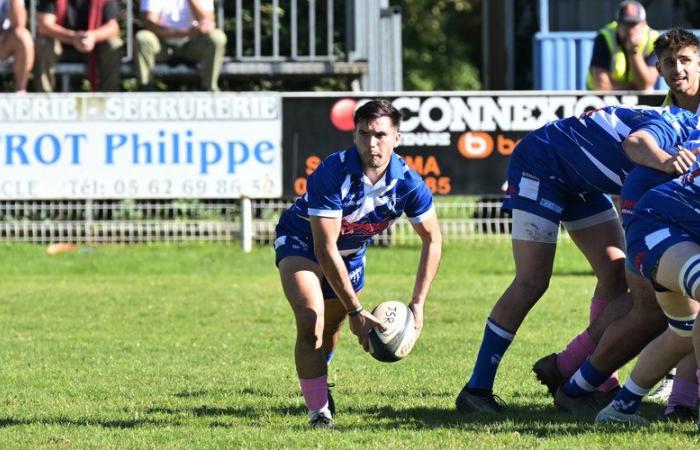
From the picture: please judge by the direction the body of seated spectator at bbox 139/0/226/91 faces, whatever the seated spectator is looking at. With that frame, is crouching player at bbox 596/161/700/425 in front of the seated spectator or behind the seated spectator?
in front

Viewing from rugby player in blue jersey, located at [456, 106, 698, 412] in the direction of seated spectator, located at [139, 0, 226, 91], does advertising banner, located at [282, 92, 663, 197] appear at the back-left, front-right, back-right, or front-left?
front-right

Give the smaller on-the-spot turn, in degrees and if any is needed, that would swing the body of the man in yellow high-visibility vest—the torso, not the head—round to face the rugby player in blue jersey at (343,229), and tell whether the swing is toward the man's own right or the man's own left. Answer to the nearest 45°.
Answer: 0° — they already face them

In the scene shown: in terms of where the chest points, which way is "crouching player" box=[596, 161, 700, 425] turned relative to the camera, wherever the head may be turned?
to the viewer's right

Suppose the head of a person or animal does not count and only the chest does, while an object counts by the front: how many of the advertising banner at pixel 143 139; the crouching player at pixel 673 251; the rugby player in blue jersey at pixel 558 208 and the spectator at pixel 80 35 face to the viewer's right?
2

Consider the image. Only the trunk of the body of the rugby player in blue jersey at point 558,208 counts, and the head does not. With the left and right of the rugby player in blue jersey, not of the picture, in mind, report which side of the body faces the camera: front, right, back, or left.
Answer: right

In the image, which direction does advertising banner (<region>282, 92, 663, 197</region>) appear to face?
toward the camera

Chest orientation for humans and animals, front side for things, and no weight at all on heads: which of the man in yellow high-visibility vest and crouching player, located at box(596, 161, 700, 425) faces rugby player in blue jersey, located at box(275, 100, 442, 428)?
the man in yellow high-visibility vest

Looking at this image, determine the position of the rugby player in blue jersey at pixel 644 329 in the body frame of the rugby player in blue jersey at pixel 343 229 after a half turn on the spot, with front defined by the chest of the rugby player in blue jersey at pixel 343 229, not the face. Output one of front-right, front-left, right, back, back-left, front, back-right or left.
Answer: back-right

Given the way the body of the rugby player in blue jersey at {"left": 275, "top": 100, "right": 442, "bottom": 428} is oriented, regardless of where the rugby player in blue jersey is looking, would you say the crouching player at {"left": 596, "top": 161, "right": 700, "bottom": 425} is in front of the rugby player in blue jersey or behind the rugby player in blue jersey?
in front

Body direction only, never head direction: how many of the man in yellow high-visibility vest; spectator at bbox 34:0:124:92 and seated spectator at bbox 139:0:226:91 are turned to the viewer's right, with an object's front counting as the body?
0

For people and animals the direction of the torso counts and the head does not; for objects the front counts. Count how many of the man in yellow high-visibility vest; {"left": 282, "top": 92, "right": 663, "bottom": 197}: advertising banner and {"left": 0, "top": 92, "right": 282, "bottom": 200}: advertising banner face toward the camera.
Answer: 3

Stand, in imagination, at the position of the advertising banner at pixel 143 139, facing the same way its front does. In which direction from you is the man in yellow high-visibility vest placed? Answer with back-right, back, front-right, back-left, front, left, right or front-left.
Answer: left

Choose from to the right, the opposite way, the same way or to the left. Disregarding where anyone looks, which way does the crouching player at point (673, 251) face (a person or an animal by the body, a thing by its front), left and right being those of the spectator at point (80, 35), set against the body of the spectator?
to the left

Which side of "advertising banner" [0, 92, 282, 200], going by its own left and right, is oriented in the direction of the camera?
front

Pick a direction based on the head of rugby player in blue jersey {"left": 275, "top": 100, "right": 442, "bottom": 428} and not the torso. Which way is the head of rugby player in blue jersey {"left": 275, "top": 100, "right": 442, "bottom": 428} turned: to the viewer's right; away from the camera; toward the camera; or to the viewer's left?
toward the camera

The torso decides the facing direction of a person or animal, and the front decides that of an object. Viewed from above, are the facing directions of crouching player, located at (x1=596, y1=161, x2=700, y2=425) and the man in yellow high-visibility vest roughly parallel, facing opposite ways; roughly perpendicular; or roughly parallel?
roughly perpendicular

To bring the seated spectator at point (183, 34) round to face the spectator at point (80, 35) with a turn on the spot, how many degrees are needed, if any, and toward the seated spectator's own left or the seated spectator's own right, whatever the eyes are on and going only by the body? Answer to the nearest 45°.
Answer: approximately 90° to the seated spectator's own right

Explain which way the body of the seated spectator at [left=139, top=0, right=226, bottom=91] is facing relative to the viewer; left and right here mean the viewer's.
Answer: facing the viewer

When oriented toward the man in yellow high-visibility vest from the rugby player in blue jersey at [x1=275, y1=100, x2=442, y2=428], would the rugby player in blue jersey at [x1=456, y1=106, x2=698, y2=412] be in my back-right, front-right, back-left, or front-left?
front-right

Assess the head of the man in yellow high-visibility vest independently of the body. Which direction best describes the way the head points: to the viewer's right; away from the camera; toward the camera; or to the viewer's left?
toward the camera
